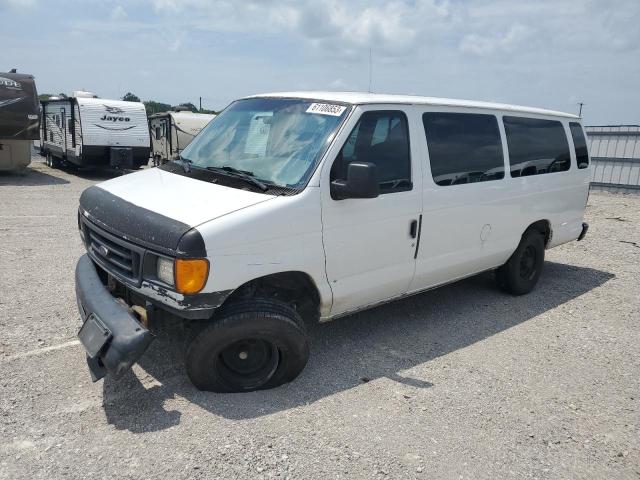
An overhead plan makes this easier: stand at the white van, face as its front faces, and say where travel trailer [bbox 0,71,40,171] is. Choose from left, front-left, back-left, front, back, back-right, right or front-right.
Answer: right

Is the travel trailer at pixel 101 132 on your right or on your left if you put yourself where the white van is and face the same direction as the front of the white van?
on your right

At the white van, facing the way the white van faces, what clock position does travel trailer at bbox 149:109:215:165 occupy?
The travel trailer is roughly at 4 o'clock from the white van.

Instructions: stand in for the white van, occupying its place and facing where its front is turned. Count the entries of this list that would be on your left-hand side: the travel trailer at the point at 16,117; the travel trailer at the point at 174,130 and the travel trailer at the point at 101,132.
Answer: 0

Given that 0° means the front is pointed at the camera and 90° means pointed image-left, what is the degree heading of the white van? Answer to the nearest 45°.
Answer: approximately 45°
